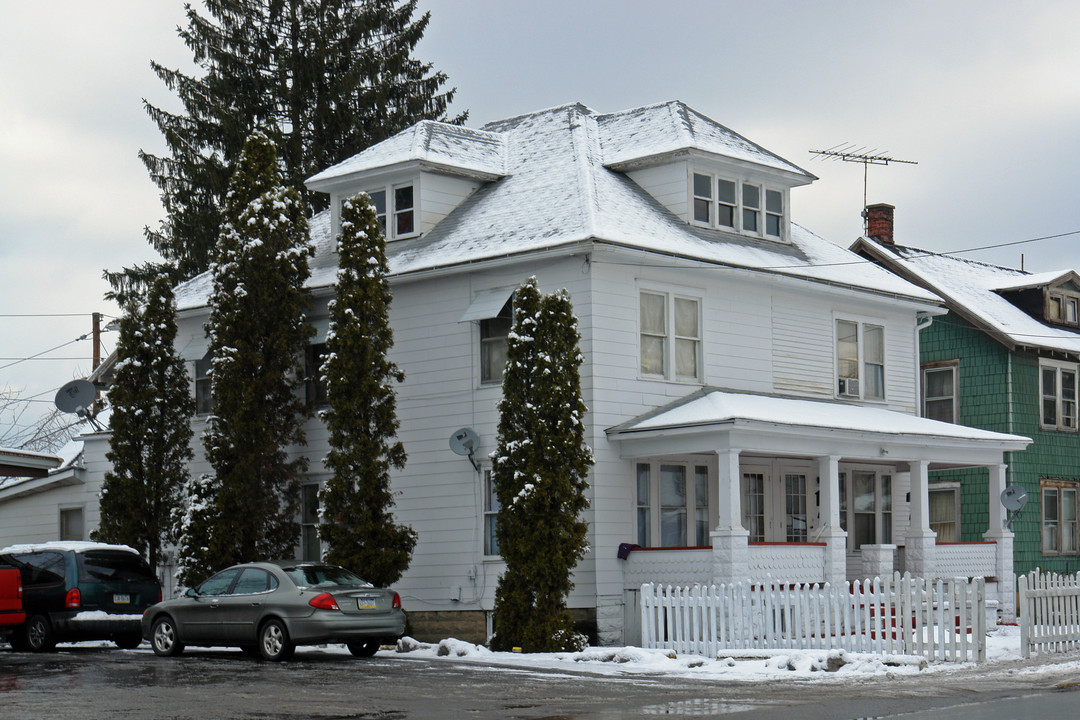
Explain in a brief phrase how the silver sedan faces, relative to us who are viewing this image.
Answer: facing away from the viewer and to the left of the viewer

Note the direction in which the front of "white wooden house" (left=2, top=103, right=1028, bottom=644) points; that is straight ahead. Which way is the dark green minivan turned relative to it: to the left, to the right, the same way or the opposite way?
the opposite way

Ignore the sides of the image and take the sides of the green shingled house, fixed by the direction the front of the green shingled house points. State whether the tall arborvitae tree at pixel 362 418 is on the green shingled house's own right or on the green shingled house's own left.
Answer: on the green shingled house's own right

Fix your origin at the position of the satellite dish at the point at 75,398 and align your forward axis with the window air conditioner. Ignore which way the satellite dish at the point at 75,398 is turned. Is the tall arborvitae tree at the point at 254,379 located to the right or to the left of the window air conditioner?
right

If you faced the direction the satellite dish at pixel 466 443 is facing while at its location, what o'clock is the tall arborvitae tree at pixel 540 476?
The tall arborvitae tree is roughly at 10 o'clock from the satellite dish.

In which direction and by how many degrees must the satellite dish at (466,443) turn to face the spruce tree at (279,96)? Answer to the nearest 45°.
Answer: approximately 135° to its right

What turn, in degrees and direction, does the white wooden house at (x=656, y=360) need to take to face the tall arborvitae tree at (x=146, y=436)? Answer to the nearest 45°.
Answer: approximately 135° to its right

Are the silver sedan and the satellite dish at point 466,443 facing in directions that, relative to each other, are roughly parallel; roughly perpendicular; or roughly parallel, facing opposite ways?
roughly perpendicular

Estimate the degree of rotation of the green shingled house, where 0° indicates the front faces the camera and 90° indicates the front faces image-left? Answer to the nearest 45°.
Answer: approximately 315°

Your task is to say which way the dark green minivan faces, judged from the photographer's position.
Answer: facing away from the viewer and to the left of the viewer

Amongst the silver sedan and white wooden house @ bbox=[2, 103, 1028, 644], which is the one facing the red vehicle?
the silver sedan
